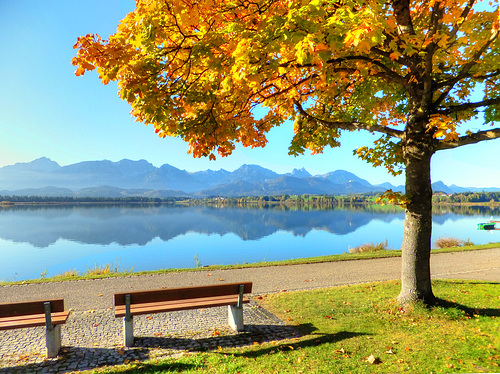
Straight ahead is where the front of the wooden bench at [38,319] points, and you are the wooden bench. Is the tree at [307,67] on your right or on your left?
on your right

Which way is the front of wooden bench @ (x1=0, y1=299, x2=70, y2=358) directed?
away from the camera

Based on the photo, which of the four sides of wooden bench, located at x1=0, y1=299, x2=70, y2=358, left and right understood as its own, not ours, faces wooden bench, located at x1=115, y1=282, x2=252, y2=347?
right

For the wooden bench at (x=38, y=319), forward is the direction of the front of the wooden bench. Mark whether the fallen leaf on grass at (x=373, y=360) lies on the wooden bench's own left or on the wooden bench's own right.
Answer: on the wooden bench's own right
